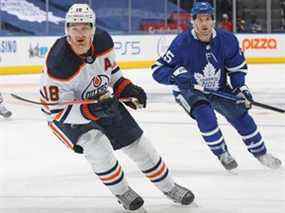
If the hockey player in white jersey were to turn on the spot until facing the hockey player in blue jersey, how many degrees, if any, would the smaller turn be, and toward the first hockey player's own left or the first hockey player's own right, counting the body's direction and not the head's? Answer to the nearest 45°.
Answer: approximately 90° to the first hockey player's own left

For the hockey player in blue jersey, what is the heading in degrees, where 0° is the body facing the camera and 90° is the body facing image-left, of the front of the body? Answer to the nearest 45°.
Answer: approximately 0°

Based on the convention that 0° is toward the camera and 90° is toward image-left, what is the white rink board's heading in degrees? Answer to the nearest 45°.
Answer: approximately 0°

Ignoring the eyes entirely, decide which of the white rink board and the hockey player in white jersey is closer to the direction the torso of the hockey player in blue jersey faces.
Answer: the hockey player in white jersey

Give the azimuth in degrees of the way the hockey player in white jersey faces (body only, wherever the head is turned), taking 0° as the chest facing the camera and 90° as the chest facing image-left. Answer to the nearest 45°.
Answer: approximately 315°

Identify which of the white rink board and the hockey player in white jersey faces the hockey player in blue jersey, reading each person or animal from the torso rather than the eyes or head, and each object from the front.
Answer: the white rink board

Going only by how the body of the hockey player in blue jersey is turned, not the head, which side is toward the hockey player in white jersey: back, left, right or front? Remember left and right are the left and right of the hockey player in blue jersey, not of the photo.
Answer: front

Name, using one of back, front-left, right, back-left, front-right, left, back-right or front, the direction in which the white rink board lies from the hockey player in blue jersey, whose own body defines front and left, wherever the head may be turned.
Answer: back

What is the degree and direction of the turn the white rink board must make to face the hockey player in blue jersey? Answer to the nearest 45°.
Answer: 0° — it already faces them

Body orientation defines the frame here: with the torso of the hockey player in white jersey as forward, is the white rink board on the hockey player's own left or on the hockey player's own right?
on the hockey player's own left

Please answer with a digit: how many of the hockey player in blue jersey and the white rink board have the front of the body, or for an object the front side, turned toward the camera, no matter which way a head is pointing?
2
